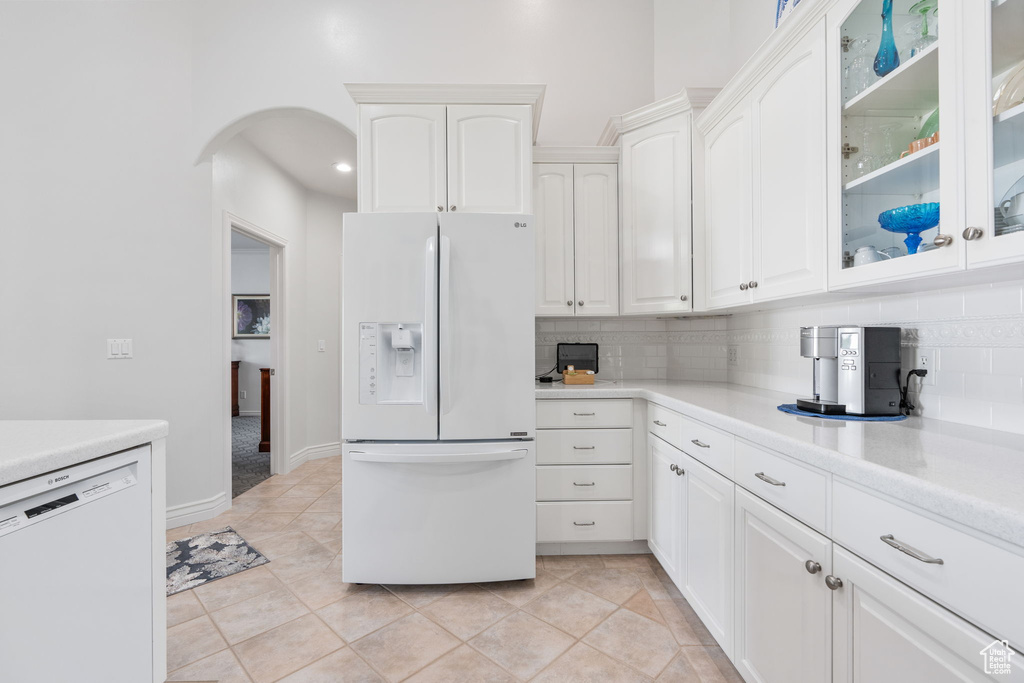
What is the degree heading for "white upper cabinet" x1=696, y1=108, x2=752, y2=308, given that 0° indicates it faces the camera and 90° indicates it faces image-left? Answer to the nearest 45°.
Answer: approximately 45°

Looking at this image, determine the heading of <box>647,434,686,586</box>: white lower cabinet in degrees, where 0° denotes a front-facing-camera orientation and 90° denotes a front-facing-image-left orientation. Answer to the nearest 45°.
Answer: approximately 45°

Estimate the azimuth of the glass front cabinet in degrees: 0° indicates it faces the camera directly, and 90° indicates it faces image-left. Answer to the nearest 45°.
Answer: approximately 45°

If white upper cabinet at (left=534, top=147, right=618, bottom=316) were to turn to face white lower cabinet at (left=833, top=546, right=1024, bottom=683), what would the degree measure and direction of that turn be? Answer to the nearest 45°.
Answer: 0° — it already faces it

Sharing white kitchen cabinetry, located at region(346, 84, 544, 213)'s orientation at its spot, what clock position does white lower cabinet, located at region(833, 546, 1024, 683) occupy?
The white lower cabinet is roughly at 11 o'clock from the white kitchen cabinetry.

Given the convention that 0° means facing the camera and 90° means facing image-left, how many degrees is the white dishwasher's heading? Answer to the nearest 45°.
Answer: approximately 315°

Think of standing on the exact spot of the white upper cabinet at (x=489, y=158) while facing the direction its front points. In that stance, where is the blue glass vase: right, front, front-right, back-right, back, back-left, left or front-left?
front-left
